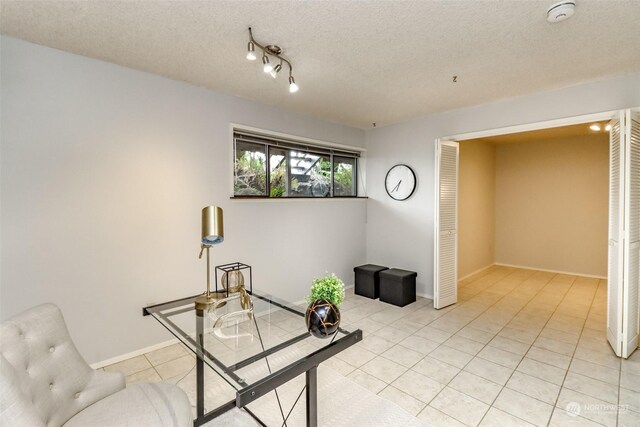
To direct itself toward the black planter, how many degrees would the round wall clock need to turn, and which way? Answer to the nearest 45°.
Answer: approximately 45° to its left

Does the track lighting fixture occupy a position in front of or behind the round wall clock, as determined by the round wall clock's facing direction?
in front

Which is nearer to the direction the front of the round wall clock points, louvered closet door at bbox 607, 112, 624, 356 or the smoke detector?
the smoke detector

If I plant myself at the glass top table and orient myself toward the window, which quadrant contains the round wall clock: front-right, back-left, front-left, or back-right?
front-right

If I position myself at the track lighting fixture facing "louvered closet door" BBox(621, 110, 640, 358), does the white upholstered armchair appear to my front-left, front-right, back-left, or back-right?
back-right

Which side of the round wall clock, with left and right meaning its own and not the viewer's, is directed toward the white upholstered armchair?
front

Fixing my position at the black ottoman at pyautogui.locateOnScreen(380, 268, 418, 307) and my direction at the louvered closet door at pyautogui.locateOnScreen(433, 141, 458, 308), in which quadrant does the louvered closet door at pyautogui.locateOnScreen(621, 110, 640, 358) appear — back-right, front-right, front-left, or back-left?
front-right

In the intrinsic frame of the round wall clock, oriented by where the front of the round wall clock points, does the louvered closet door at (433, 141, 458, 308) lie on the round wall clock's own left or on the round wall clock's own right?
on the round wall clock's own left

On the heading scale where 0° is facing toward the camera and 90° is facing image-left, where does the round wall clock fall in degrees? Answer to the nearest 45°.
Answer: approximately 45°

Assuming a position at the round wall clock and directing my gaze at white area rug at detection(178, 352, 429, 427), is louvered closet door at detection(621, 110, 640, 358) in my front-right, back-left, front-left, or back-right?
front-left

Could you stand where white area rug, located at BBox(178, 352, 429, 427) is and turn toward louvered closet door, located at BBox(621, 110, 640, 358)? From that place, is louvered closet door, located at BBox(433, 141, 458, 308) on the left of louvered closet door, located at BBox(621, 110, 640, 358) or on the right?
left
